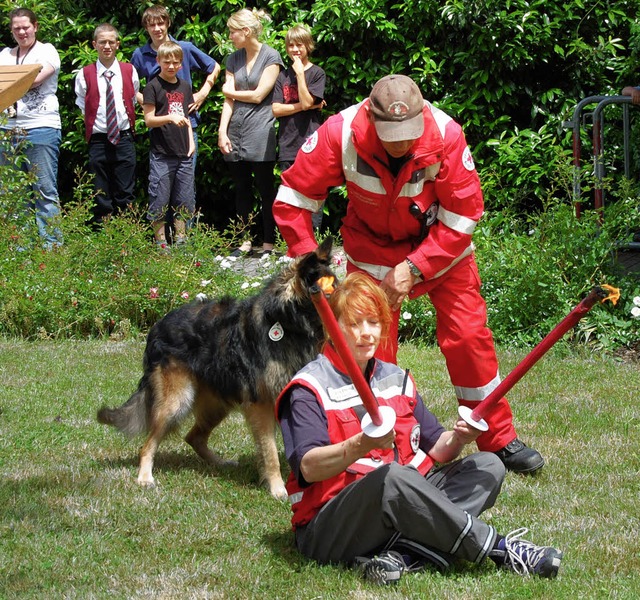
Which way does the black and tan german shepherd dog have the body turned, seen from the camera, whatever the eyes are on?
to the viewer's right

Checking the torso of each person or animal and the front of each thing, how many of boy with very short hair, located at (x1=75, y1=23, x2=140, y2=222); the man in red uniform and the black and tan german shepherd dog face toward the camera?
2

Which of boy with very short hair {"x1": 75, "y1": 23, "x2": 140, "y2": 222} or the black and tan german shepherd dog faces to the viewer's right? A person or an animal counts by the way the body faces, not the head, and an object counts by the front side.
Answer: the black and tan german shepherd dog

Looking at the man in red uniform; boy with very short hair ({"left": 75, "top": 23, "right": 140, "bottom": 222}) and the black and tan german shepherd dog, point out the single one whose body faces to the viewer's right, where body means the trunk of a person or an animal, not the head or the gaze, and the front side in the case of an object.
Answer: the black and tan german shepherd dog

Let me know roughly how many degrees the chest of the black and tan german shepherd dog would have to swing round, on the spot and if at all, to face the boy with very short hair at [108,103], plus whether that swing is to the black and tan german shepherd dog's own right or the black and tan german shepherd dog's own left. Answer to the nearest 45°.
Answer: approximately 90° to the black and tan german shepherd dog's own left

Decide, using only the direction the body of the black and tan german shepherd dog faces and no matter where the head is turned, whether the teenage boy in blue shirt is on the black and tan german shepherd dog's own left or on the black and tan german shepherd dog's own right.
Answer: on the black and tan german shepherd dog's own left

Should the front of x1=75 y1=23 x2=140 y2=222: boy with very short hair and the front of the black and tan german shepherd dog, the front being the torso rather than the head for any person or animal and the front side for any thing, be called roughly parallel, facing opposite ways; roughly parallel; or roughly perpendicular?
roughly perpendicular

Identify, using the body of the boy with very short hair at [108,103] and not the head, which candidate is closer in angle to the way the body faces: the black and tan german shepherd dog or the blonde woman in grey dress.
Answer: the black and tan german shepherd dog
